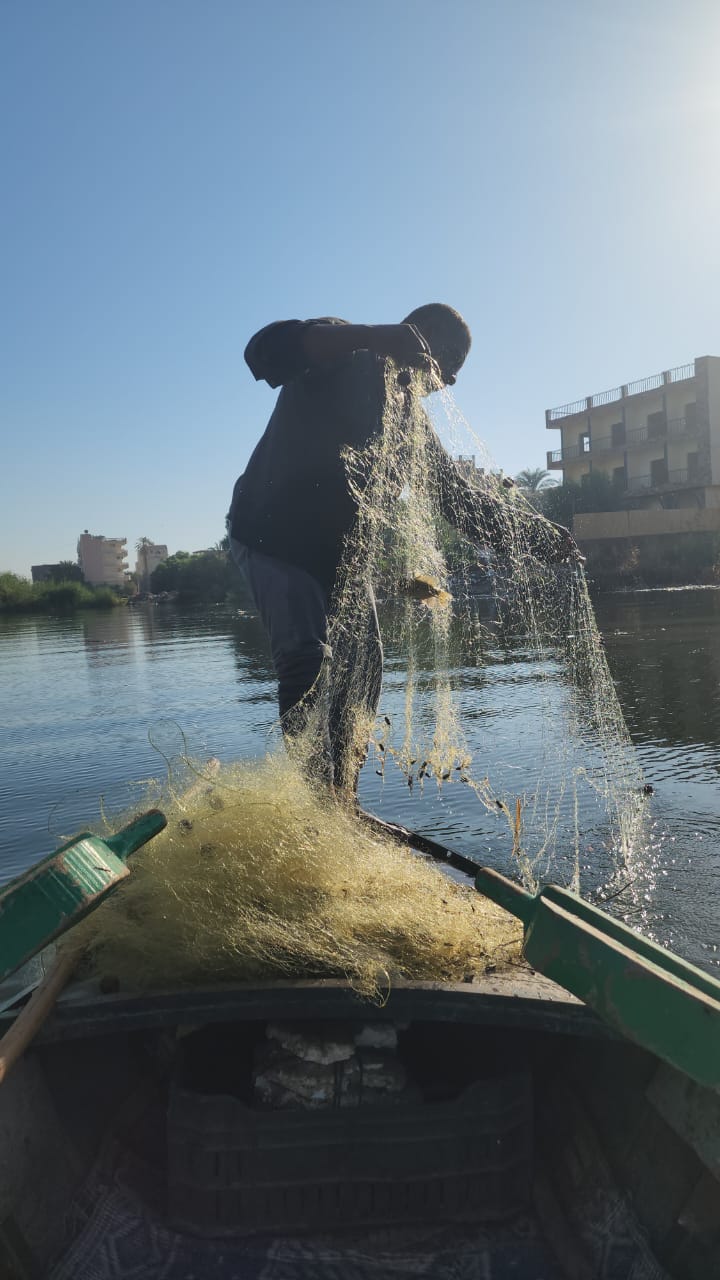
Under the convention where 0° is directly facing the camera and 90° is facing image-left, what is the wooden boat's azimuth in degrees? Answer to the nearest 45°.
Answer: approximately 180°
